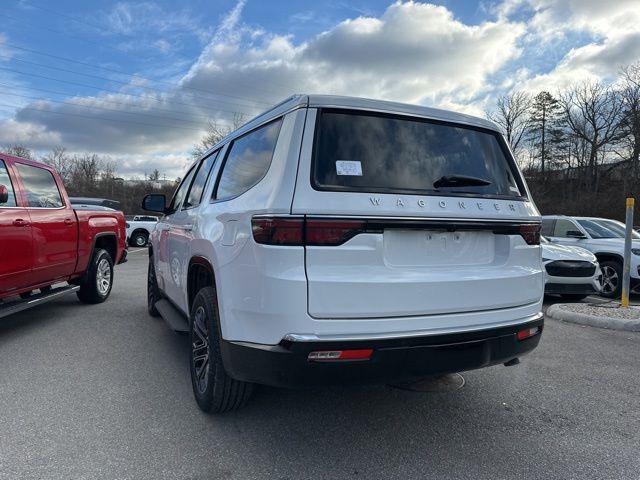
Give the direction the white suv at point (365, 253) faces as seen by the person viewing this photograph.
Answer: facing away from the viewer and to the left of the viewer

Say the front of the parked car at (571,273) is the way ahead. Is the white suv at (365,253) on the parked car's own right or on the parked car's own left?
on the parked car's own right

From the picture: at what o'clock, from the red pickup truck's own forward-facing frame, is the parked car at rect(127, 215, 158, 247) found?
The parked car is roughly at 5 o'clock from the red pickup truck.

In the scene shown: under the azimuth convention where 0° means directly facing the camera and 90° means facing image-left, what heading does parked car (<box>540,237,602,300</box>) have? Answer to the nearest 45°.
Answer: approximately 315°

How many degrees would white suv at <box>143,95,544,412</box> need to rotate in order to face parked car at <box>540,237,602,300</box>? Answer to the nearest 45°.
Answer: approximately 90° to its right

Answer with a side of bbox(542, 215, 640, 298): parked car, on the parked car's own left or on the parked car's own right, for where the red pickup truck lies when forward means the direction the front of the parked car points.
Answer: on the parked car's own right

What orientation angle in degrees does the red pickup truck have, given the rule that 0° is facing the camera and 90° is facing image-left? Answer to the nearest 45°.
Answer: approximately 45°

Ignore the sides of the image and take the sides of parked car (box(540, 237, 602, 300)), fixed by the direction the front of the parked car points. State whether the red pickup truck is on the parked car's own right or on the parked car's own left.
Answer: on the parked car's own right
